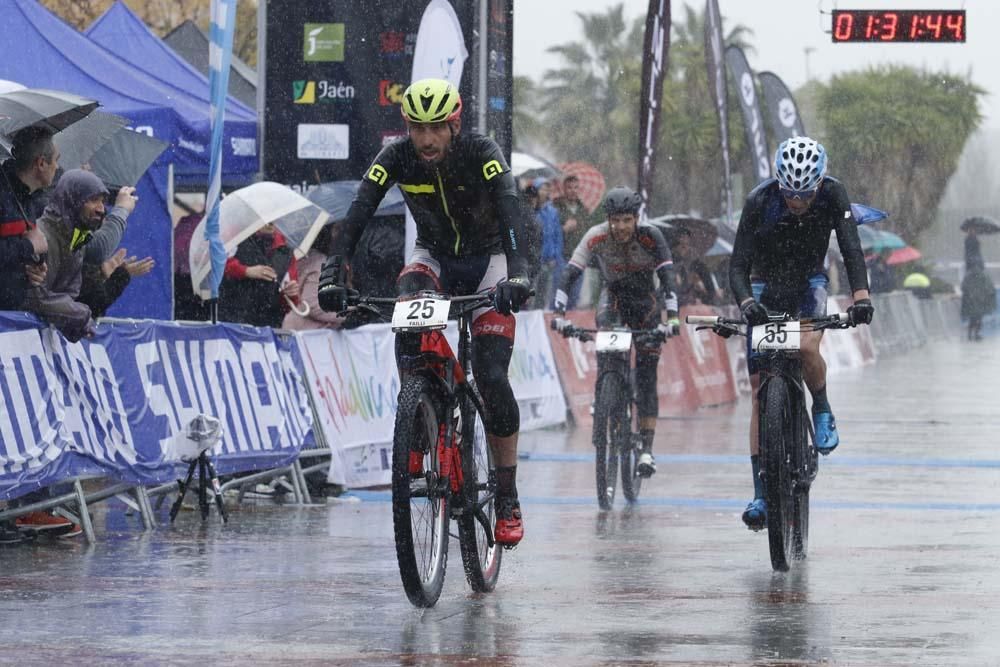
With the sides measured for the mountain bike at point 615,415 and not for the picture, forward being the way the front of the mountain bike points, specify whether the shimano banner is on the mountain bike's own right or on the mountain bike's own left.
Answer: on the mountain bike's own right

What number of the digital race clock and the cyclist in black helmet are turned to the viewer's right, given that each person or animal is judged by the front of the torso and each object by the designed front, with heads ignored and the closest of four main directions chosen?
0

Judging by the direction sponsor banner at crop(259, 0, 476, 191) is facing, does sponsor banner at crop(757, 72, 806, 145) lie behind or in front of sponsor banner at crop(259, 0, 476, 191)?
behind

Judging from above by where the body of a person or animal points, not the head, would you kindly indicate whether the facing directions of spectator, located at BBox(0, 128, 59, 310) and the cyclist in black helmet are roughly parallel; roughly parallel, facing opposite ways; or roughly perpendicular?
roughly perpendicular

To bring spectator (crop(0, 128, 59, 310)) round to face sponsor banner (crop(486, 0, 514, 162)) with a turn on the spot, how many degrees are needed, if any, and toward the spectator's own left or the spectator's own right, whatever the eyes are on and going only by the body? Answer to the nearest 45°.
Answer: approximately 45° to the spectator's own left

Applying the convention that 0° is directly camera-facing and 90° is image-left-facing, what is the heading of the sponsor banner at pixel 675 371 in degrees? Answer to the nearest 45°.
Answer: approximately 0°

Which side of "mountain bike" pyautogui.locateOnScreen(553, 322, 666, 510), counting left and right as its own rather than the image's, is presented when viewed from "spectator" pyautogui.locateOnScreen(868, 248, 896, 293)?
back

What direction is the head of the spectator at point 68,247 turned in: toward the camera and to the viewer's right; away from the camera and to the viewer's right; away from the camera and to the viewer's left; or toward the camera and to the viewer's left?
toward the camera and to the viewer's right

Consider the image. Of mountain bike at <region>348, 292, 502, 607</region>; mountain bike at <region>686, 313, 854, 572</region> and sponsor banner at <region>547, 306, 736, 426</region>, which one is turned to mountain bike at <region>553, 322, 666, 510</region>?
the sponsor banner

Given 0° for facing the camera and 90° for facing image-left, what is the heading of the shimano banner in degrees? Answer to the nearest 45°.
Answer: approximately 315°

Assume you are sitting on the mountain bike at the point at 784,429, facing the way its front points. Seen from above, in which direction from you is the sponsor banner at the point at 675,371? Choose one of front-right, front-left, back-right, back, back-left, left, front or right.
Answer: back
